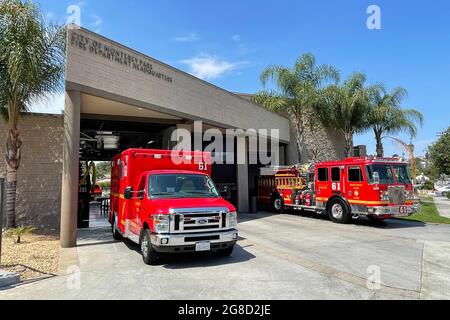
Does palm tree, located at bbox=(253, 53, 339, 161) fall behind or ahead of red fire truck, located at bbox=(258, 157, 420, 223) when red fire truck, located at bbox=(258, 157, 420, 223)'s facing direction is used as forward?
behind

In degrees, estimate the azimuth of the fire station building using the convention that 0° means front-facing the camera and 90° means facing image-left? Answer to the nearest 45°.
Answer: approximately 315°

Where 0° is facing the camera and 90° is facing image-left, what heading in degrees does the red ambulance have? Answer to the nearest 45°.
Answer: approximately 315°

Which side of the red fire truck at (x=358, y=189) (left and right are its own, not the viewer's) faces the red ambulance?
right

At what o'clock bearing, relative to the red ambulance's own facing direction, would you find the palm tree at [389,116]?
The palm tree is roughly at 9 o'clock from the red ambulance.

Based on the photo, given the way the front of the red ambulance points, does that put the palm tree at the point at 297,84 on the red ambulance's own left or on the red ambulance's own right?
on the red ambulance's own left

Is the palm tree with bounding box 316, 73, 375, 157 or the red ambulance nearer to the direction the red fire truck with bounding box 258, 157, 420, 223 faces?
the red ambulance

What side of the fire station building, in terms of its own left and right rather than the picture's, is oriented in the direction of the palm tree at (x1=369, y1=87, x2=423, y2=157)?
left

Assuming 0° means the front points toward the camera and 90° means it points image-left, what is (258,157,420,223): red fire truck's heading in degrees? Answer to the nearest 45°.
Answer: approximately 315°

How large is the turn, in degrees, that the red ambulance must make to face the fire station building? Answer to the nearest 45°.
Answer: approximately 180°

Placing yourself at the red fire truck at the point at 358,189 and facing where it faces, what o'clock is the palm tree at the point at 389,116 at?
The palm tree is roughly at 8 o'clock from the red fire truck.
